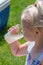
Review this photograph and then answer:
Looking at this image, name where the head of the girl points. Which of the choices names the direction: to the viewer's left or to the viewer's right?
to the viewer's left

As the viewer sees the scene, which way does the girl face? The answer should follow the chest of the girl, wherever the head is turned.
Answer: to the viewer's left
